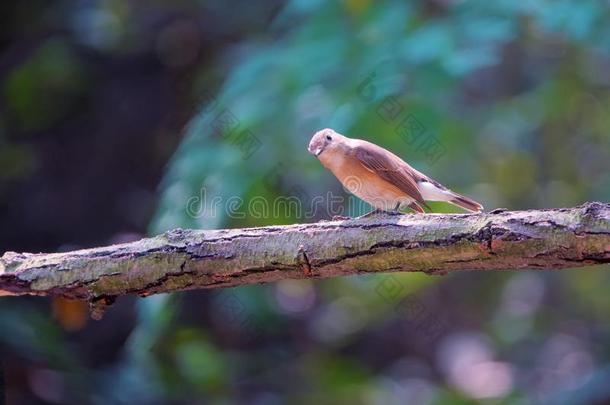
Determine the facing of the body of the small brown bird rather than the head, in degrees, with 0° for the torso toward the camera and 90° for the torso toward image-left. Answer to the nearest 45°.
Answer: approximately 90°
